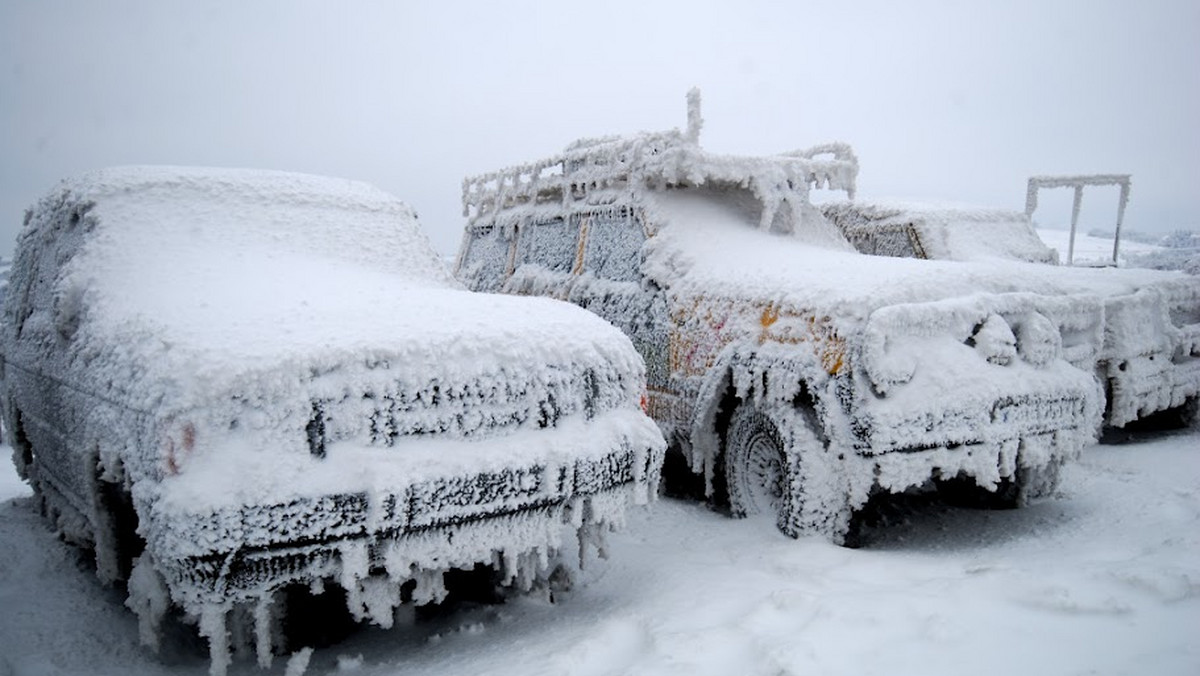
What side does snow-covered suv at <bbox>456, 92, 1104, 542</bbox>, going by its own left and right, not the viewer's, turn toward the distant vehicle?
left

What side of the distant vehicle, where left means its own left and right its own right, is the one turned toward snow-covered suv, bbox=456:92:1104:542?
right

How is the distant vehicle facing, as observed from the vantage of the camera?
facing the viewer and to the right of the viewer

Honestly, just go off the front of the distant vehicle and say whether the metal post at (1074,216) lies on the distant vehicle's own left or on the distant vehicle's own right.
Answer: on the distant vehicle's own left

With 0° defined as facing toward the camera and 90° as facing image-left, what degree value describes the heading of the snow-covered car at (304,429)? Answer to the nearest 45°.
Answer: approximately 315°

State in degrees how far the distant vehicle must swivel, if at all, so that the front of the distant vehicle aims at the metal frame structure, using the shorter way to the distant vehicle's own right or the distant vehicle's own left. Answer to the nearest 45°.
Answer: approximately 135° to the distant vehicle's own left

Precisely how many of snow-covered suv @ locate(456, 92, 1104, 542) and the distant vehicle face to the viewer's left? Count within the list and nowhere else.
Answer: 0

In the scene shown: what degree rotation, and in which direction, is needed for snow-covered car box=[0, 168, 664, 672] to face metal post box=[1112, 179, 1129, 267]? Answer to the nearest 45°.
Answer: approximately 90° to its left

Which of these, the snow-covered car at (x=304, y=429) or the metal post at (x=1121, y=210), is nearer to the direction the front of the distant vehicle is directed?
the snow-covered car
